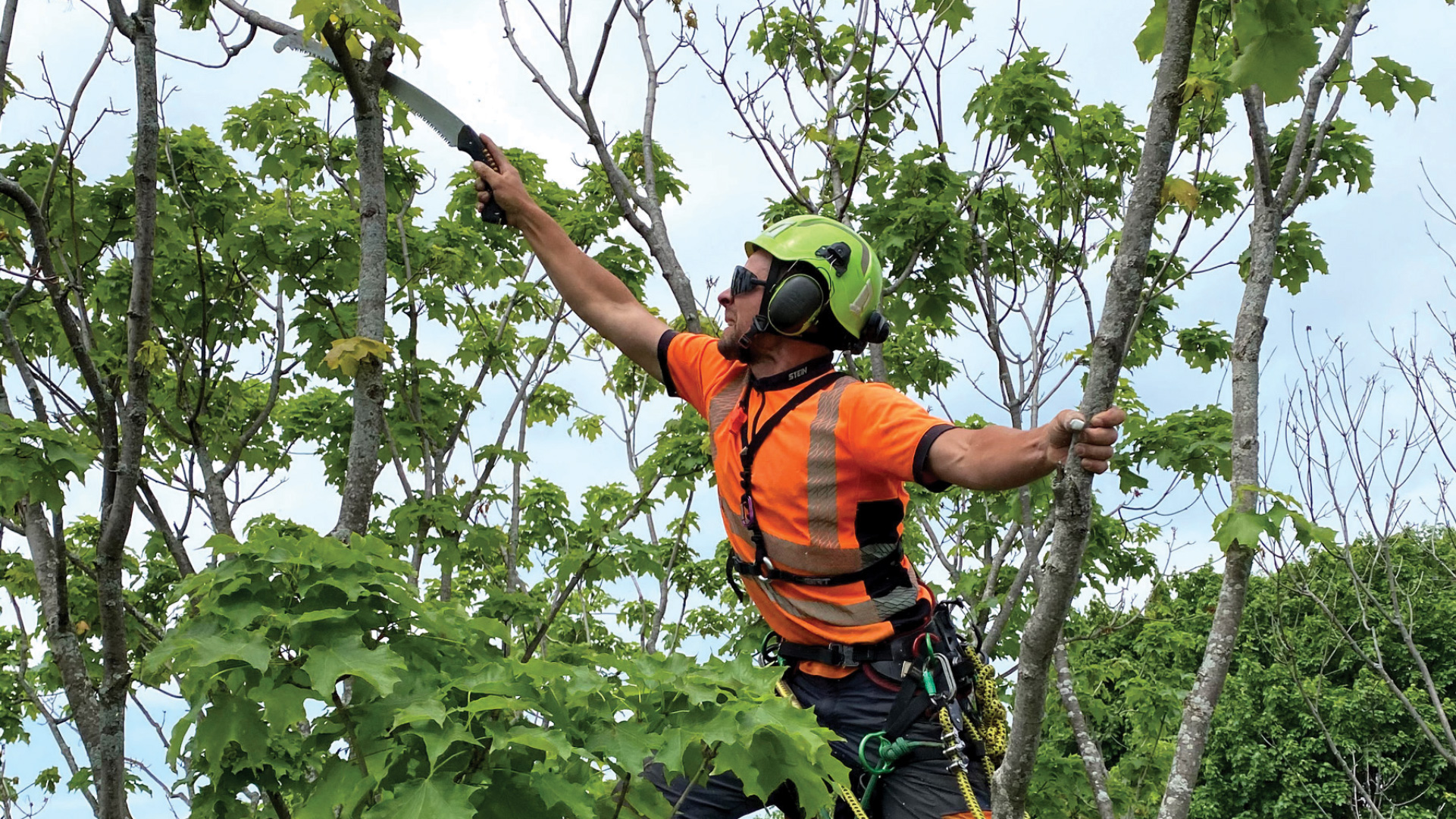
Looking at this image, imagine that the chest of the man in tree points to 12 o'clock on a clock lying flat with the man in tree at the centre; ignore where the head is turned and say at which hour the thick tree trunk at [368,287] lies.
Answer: The thick tree trunk is roughly at 2 o'clock from the man in tree.

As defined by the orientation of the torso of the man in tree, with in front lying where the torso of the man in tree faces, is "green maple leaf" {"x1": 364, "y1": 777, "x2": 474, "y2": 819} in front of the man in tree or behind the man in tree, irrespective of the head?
in front

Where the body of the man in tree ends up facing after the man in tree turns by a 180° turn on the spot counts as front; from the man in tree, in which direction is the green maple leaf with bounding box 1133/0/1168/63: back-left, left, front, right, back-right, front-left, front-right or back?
right

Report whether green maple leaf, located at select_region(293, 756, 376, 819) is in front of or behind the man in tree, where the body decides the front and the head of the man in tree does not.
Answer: in front

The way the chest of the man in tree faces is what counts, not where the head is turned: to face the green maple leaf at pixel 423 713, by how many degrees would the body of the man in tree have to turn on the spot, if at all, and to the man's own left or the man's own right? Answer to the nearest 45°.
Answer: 0° — they already face it

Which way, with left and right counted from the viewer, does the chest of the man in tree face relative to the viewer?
facing the viewer and to the left of the viewer

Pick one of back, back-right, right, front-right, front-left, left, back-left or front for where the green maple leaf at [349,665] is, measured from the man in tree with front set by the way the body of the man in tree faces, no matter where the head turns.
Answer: front

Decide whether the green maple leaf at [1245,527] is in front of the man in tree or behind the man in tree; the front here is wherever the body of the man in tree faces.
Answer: behind

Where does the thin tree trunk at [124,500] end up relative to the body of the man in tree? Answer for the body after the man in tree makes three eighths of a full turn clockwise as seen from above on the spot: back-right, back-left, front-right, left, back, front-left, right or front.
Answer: left

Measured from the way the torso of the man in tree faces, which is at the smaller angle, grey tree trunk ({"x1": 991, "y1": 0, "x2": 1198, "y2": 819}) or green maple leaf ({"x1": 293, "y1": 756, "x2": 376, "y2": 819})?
the green maple leaf

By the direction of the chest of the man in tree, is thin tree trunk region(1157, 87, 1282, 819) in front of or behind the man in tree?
behind

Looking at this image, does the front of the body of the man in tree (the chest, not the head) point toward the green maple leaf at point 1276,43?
no
